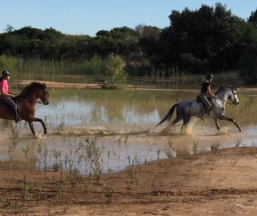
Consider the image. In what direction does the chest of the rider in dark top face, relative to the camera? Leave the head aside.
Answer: to the viewer's right

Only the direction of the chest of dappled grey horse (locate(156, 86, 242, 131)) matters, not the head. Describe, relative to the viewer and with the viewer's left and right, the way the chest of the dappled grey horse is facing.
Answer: facing to the right of the viewer

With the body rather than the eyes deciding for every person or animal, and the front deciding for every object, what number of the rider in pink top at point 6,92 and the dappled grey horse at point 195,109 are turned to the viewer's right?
2

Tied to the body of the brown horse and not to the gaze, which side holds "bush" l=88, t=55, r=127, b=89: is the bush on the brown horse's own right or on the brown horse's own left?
on the brown horse's own left

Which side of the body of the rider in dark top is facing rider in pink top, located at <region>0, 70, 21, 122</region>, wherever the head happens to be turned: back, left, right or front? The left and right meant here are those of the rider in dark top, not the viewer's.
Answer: back

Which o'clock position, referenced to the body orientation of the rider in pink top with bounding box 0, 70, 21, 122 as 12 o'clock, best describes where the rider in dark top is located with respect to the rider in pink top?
The rider in dark top is roughly at 12 o'clock from the rider in pink top.

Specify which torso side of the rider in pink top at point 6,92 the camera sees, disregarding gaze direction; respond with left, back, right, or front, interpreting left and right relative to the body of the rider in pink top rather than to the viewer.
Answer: right

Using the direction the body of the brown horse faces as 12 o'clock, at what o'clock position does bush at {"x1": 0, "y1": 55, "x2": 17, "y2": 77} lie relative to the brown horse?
The bush is roughly at 9 o'clock from the brown horse.

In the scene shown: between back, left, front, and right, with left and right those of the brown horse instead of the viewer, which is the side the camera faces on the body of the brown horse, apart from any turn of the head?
right

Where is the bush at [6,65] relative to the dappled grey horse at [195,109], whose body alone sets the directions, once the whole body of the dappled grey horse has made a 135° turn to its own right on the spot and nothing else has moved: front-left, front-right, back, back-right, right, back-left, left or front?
right

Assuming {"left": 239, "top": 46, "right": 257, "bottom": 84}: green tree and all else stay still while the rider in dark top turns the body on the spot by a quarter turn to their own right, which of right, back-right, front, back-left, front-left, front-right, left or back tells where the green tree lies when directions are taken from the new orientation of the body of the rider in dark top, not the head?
back
